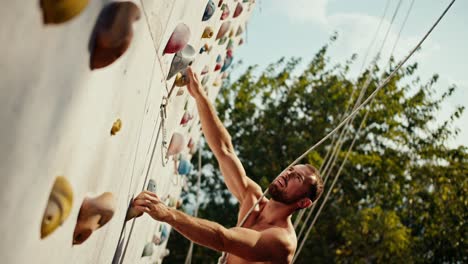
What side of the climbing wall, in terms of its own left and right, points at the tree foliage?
left

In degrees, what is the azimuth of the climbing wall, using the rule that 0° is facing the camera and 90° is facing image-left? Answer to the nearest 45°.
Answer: approximately 315°
